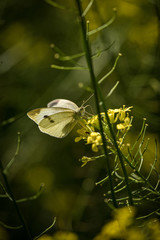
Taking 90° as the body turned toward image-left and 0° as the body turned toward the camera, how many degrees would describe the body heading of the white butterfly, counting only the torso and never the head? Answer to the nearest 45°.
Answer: approximately 270°
